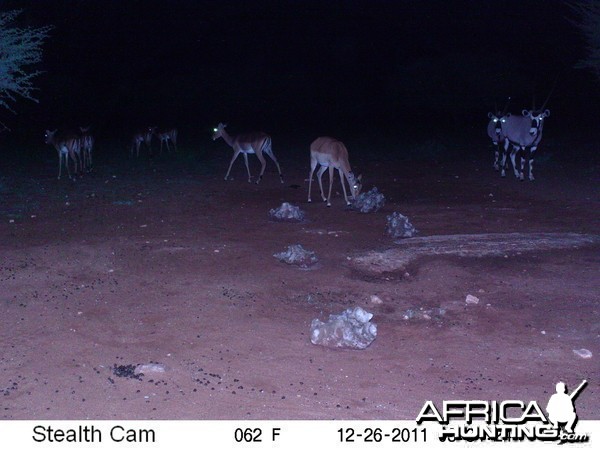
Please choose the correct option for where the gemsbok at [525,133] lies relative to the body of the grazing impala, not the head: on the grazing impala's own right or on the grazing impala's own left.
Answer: on the grazing impala's own left

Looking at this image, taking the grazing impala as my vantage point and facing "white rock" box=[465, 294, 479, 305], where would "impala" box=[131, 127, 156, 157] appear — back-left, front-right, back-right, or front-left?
back-right

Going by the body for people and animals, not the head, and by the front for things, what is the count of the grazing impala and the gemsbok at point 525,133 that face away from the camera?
0

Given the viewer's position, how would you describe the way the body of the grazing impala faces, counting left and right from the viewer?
facing the viewer and to the right of the viewer

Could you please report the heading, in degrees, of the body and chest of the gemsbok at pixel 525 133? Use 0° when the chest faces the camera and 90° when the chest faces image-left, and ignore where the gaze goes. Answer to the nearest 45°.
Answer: approximately 315°

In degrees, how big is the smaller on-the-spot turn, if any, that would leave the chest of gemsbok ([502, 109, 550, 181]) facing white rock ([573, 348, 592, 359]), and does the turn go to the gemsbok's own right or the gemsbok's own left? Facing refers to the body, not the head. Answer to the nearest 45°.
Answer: approximately 45° to the gemsbok's own right

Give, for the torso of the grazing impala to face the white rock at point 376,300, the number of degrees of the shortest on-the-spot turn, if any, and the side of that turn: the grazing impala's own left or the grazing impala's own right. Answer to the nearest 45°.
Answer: approximately 45° to the grazing impala's own right

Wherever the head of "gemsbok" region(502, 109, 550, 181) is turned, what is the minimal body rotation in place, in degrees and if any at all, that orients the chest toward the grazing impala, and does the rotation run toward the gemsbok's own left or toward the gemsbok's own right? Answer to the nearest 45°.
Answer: approximately 90° to the gemsbok's own right

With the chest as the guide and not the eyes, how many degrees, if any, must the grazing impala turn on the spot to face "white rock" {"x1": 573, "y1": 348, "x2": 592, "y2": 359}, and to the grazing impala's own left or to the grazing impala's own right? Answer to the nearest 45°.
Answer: approximately 45° to the grazing impala's own right

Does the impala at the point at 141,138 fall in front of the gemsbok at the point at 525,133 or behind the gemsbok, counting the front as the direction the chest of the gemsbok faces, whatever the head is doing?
behind

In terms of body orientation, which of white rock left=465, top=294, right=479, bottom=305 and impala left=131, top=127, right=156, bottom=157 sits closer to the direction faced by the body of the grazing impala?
the white rock
